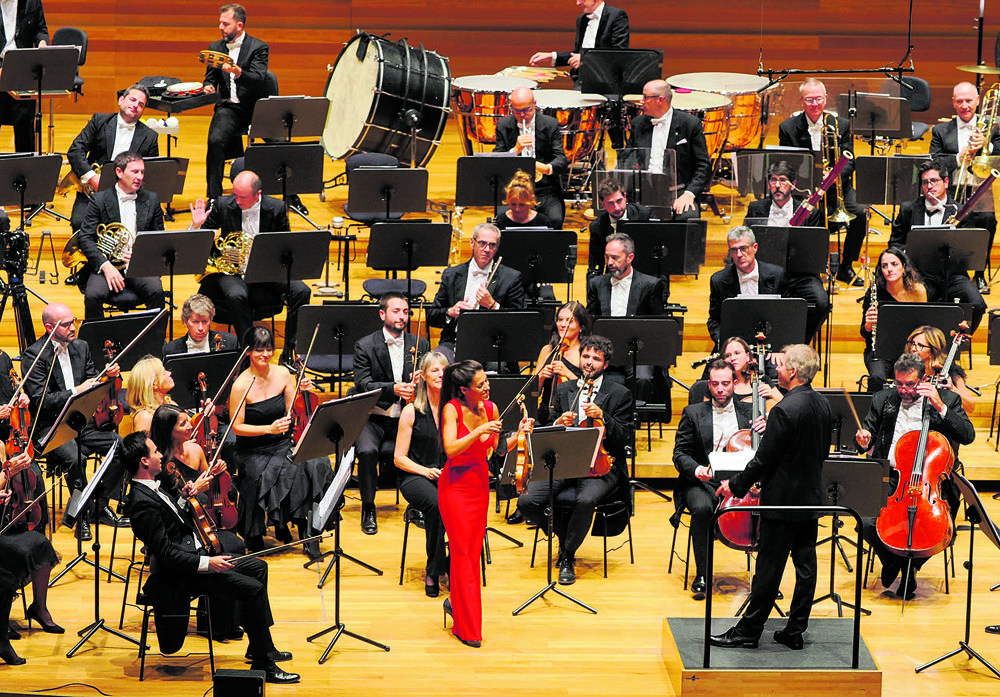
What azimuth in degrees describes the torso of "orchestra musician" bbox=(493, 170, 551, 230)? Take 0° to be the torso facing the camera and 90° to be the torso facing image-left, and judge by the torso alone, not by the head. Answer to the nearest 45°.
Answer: approximately 0°

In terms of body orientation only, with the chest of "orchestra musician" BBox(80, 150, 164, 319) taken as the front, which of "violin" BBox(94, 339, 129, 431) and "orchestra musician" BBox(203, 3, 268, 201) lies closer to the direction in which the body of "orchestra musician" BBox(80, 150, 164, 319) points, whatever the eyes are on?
the violin

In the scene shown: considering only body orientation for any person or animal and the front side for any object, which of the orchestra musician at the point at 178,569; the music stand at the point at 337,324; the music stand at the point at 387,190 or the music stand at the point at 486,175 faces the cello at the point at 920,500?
the orchestra musician

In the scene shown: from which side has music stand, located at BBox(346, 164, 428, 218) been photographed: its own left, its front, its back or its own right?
back

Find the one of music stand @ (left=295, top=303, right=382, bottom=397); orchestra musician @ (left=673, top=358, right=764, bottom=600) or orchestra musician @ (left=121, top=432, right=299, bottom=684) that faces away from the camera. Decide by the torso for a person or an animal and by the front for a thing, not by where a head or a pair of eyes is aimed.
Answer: the music stand

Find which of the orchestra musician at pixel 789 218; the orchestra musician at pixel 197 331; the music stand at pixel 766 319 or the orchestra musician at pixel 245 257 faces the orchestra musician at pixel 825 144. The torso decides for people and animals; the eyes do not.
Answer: the music stand

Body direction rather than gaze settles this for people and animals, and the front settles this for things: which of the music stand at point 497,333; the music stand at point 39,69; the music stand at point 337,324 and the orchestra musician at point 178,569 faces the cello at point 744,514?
the orchestra musician

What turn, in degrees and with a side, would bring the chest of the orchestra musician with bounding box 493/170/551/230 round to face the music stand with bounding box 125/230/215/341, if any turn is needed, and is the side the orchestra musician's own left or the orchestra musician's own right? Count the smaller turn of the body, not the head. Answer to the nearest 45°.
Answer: approximately 45° to the orchestra musician's own right

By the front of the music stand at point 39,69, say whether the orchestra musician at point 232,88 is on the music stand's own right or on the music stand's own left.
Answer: on the music stand's own right

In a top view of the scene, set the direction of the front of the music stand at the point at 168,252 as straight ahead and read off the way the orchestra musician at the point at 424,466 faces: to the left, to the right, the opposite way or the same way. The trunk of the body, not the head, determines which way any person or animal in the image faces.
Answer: the opposite way

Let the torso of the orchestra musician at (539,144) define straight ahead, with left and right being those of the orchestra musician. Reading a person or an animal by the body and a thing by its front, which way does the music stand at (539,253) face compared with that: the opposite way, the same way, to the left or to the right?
the opposite way

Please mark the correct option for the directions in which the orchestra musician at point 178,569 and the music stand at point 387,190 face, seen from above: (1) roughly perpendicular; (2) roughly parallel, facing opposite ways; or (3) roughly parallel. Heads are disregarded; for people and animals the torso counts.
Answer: roughly perpendicular

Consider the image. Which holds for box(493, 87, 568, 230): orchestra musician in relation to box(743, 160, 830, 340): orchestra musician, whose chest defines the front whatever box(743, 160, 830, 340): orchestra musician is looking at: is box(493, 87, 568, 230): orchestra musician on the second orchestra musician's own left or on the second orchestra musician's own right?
on the second orchestra musician's own right

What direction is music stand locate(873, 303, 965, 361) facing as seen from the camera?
away from the camera
